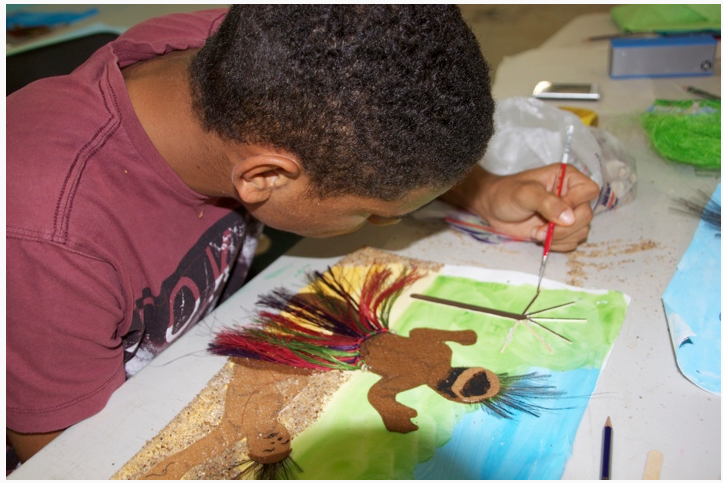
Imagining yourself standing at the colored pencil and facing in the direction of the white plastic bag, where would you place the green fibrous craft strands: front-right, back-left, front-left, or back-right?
front-right

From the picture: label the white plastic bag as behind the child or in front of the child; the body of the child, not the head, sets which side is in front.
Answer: in front

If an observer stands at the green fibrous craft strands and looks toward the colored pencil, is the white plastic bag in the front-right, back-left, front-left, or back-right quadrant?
front-right

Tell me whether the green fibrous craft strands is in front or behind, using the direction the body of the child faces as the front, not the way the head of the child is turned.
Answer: in front

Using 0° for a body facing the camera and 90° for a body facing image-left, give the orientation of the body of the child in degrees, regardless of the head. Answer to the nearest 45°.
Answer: approximately 270°
